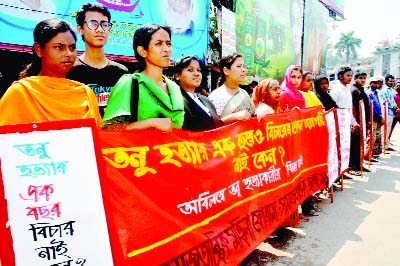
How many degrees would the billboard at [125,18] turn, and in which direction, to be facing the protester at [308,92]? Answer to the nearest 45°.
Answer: approximately 45° to its left

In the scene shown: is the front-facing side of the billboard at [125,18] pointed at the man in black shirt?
yes

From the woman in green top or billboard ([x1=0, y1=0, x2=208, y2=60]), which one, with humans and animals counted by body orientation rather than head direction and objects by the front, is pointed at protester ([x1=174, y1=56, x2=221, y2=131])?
the billboard

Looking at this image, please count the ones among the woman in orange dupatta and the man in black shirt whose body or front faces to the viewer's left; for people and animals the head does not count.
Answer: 0

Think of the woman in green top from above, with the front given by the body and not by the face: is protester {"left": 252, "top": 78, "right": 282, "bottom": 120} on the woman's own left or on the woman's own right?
on the woman's own left

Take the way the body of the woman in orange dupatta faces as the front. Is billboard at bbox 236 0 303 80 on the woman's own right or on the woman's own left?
on the woman's own left

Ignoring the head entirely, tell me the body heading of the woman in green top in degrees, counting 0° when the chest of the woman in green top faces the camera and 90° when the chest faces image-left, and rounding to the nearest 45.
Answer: approximately 315°

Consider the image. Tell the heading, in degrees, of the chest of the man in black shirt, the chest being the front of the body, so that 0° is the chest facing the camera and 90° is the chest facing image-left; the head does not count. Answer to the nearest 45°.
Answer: approximately 315°
